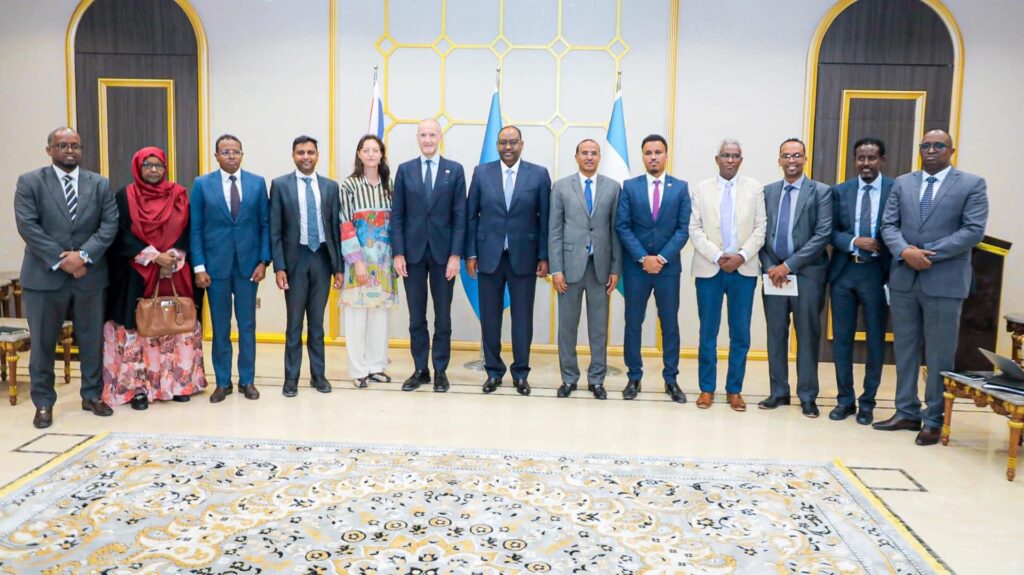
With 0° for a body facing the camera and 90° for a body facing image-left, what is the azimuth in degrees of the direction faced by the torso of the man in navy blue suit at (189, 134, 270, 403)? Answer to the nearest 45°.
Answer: approximately 0°

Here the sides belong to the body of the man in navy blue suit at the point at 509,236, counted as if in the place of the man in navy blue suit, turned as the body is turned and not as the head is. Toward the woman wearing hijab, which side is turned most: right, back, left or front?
right

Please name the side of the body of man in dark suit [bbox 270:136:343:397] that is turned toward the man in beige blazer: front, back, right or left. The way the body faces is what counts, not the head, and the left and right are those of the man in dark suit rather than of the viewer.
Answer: left

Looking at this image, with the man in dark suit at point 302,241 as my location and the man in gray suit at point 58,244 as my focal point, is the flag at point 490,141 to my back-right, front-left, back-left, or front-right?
back-right

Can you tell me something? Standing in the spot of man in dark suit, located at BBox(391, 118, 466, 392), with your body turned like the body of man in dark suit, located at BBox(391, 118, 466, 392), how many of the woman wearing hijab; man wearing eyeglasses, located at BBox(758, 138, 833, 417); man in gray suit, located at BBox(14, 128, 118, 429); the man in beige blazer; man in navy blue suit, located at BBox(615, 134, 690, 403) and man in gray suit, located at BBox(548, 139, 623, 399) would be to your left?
4
